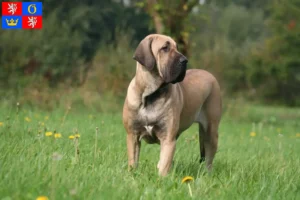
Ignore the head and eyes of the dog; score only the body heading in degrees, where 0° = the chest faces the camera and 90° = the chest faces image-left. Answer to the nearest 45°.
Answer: approximately 45°

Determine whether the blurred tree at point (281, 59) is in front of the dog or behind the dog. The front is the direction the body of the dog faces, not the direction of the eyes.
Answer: behind

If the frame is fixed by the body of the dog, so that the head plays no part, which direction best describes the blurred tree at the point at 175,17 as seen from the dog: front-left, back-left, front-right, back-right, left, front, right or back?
back-right

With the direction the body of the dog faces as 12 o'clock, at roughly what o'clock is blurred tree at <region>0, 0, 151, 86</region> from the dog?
The blurred tree is roughly at 4 o'clock from the dog.

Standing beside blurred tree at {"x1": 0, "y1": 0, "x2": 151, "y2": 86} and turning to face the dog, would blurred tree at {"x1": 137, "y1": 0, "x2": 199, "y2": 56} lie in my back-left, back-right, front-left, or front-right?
front-left
